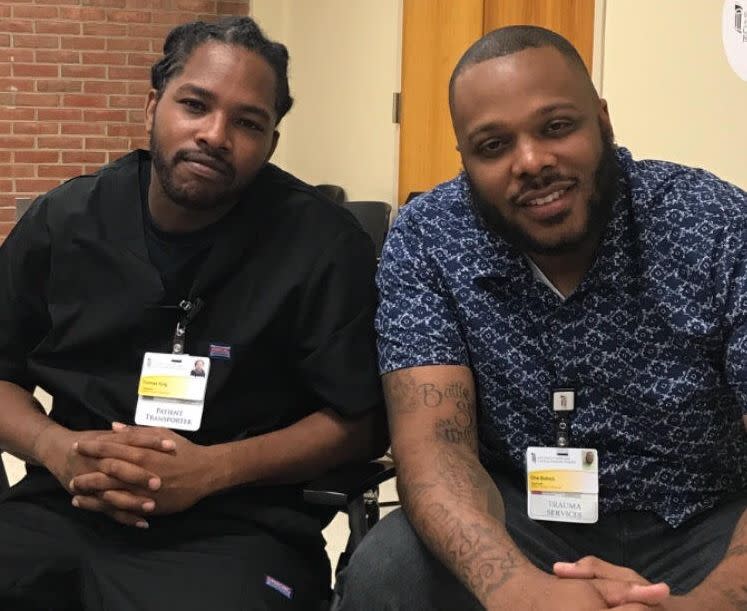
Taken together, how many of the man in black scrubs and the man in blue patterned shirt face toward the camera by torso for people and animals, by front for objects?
2

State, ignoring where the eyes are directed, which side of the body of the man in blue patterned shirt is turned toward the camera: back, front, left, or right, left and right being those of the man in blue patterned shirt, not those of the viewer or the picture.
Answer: front

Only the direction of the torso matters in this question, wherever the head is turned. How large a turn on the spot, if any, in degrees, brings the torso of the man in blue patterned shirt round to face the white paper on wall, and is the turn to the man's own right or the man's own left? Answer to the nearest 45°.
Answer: approximately 180°

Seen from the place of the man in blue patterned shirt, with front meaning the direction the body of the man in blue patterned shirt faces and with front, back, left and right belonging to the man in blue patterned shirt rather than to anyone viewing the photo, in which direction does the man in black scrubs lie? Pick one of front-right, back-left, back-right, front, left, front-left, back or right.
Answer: right

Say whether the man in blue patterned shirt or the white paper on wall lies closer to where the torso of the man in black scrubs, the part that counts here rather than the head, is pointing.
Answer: the man in blue patterned shirt

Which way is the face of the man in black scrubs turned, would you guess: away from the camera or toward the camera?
toward the camera

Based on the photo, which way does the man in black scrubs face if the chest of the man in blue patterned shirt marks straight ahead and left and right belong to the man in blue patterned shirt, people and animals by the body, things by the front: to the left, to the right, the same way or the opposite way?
the same way

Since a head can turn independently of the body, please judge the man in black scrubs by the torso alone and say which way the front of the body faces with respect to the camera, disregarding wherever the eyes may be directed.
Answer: toward the camera

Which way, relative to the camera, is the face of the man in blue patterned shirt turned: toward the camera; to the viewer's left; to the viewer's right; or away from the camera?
toward the camera

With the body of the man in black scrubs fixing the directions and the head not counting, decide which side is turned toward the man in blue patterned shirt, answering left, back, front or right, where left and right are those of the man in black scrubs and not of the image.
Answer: left

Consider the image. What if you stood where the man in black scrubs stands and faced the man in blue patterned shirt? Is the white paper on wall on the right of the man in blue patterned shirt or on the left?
left
